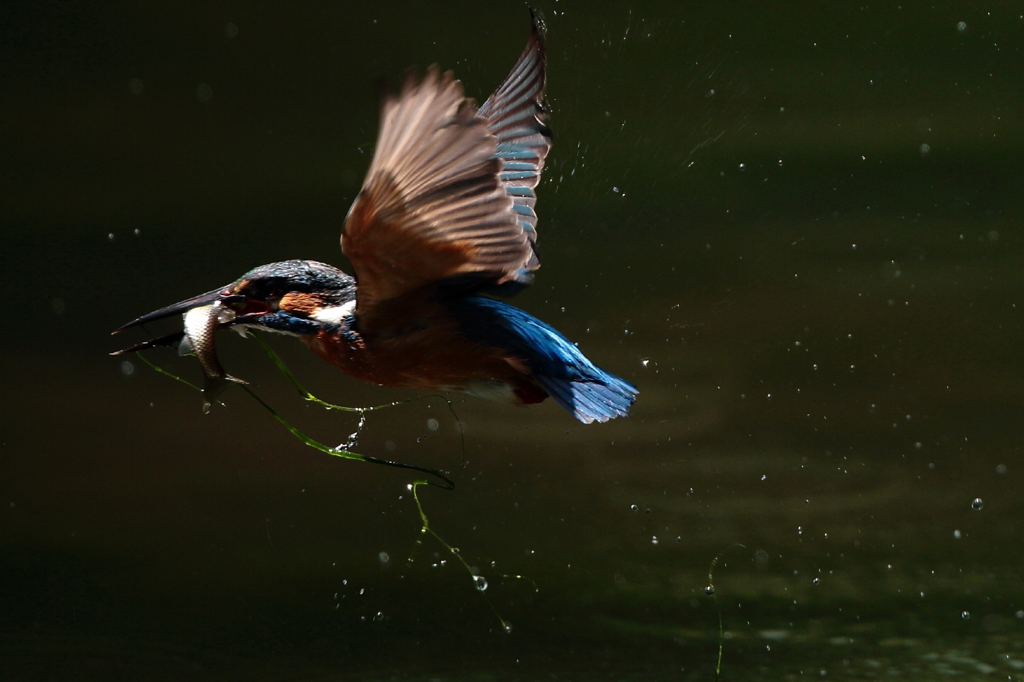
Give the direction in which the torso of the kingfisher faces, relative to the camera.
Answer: to the viewer's left

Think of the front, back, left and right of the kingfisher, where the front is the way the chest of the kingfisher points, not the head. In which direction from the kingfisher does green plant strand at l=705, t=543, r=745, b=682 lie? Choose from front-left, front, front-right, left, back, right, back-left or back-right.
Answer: back-right
